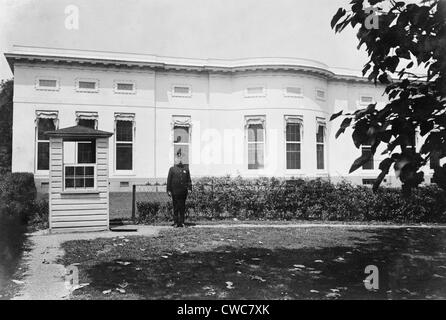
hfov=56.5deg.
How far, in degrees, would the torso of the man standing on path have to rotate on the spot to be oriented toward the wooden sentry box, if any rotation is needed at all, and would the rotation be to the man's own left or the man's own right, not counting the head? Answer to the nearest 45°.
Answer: approximately 90° to the man's own right

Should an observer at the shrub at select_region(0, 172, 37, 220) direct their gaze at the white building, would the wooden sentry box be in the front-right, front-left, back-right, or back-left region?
front-right

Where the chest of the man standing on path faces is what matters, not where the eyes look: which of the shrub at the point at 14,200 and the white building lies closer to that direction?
the shrub

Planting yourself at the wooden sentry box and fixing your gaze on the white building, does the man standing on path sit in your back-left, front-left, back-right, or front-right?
front-right

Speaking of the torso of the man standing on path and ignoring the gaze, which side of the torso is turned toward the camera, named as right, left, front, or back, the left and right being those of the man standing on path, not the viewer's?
front

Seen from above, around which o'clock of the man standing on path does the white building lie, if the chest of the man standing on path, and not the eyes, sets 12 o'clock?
The white building is roughly at 6 o'clock from the man standing on path.

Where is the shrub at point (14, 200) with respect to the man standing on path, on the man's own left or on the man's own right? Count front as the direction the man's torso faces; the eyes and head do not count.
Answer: on the man's own right

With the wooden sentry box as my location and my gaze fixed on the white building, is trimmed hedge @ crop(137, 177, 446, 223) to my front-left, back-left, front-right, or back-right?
front-right

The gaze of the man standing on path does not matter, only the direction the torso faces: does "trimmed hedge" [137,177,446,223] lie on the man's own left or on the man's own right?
on the man's own left
